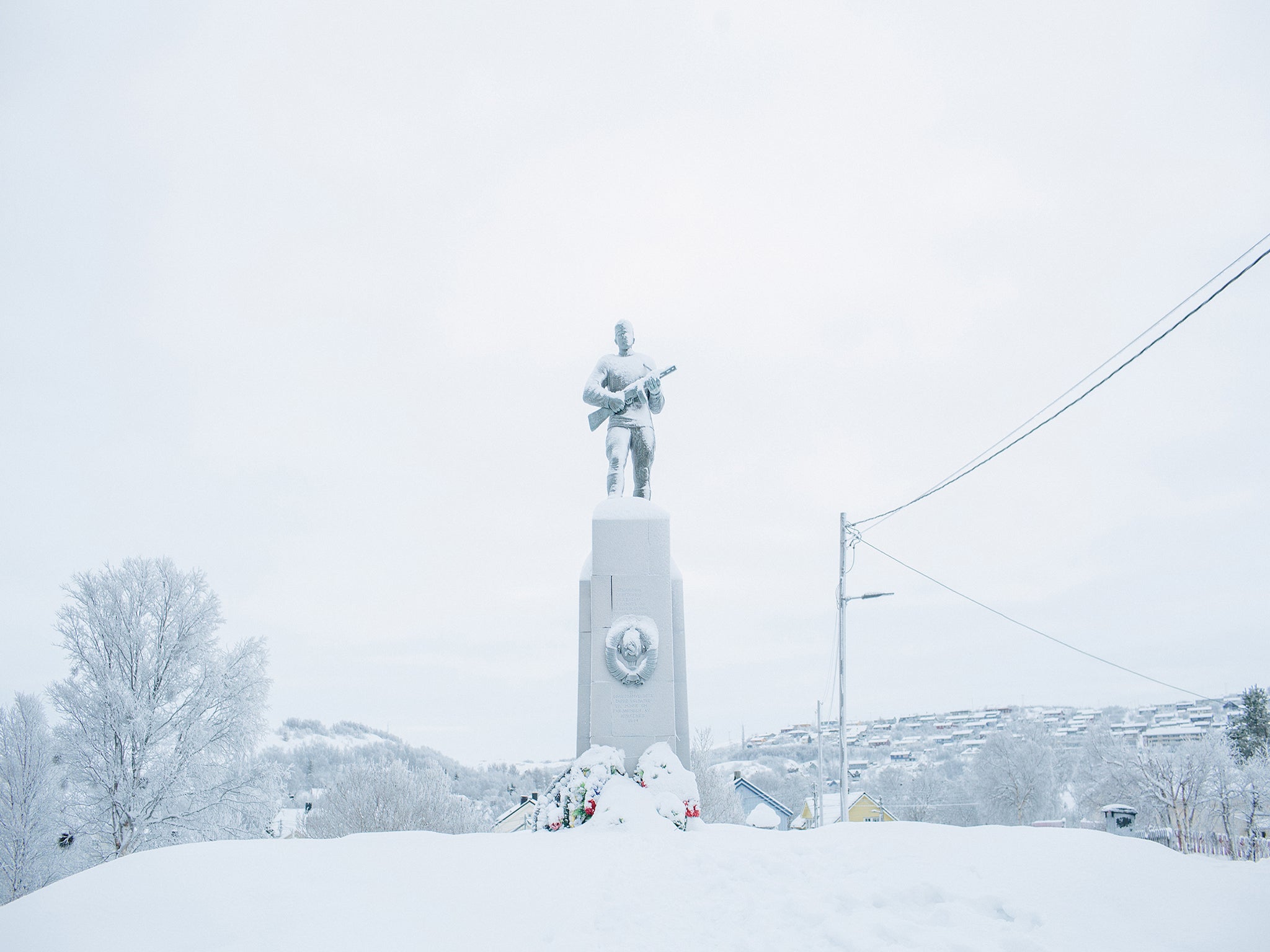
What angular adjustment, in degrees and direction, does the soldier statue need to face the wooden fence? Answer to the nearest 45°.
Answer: approximately 135° to its left

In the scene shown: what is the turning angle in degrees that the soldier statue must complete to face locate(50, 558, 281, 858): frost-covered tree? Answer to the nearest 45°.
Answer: approximately 135° to its right

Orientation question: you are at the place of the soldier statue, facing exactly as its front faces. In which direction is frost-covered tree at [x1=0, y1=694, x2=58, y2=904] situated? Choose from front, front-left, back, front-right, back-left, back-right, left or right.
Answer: back-right

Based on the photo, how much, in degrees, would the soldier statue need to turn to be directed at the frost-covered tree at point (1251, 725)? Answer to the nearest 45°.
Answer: approximately 135° to its left

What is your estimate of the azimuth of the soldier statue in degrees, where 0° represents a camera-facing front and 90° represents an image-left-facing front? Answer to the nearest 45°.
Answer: approximately 0°

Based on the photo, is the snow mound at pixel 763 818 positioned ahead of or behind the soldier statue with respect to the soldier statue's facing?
behind
